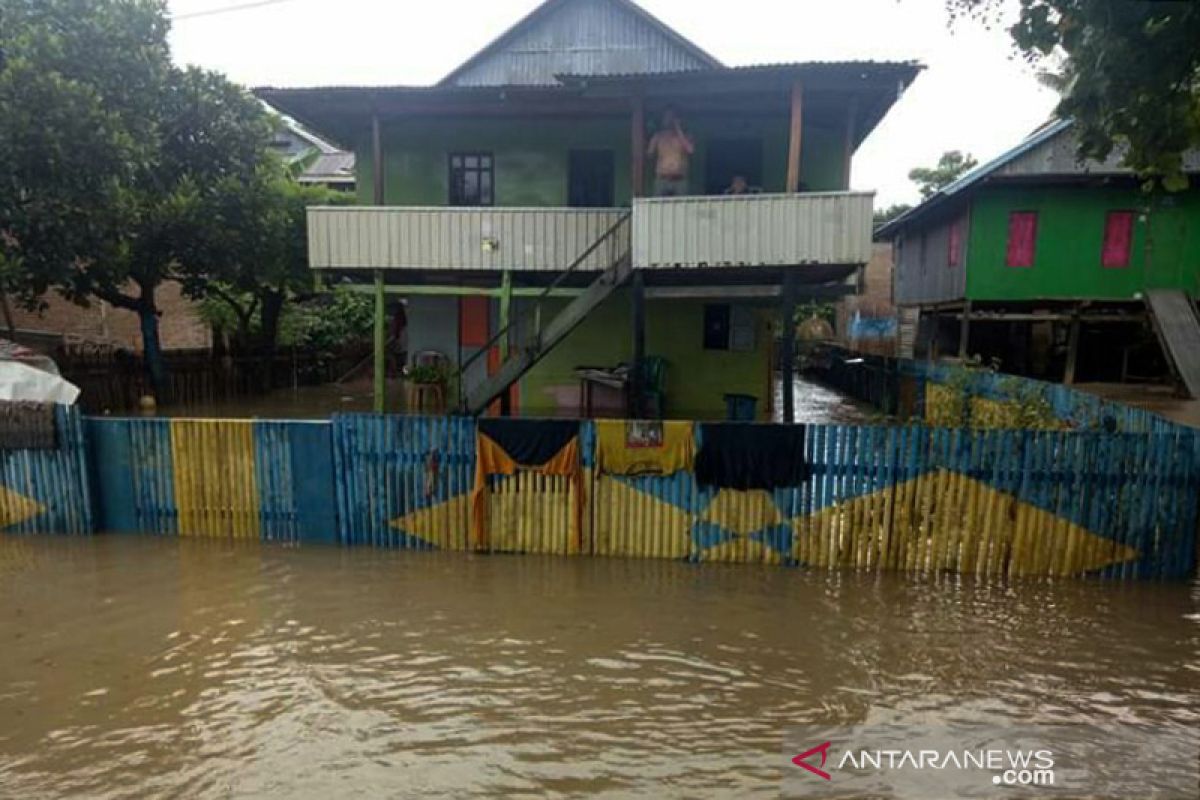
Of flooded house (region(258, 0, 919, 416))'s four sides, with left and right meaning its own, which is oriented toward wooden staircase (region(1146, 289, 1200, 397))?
left

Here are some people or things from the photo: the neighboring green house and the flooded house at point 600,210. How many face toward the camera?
2

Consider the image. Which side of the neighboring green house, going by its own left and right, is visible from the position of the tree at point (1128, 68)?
front

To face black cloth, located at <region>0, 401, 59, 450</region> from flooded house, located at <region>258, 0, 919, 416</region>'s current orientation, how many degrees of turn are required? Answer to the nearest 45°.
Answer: approximately 45° to its right

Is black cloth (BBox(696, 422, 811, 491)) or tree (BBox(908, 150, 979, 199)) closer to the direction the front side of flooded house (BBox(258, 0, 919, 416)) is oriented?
the black cloth

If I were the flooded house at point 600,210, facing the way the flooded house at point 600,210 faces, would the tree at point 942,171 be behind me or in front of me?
behind

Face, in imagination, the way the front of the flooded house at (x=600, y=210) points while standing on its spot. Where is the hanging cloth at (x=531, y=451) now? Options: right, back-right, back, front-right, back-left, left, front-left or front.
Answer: front

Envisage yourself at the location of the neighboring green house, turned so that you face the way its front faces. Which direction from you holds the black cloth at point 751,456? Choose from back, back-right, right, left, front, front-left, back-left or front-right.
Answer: front

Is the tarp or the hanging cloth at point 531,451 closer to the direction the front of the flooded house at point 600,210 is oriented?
the hanging cloth

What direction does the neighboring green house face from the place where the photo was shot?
facing the viewer

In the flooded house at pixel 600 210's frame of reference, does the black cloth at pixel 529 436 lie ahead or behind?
ahead

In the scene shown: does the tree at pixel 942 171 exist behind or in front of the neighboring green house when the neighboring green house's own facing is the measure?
behind

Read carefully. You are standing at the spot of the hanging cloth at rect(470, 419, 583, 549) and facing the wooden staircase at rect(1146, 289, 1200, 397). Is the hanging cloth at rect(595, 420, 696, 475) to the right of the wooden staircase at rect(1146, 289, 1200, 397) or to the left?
right

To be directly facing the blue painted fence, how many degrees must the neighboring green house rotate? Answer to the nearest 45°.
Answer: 0° — it already faces it

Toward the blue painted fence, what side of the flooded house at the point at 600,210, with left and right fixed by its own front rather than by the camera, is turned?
front
